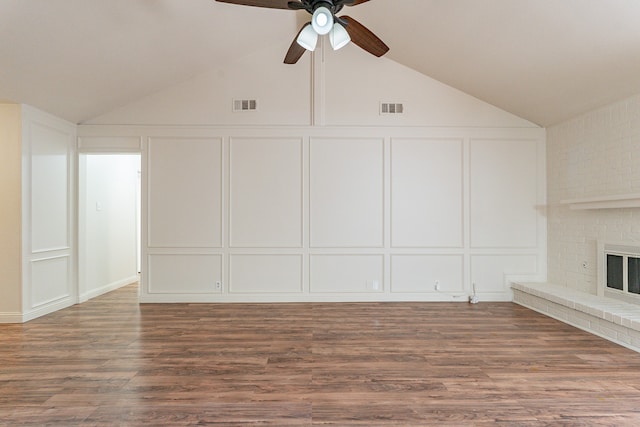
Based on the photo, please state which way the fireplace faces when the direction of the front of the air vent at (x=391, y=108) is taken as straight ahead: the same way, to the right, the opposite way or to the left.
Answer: to the right

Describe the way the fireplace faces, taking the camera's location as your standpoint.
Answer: facing the viewer and to the left of the viewer

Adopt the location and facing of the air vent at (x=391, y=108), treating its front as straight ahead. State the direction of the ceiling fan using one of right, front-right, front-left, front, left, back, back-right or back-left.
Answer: front

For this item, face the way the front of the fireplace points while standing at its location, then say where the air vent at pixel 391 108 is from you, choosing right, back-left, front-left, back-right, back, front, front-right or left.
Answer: front-right

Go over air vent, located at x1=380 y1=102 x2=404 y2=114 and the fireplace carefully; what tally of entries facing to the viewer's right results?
0

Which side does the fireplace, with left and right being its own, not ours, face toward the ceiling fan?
front

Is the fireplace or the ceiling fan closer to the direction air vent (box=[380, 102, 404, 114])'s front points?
the ceiling fan

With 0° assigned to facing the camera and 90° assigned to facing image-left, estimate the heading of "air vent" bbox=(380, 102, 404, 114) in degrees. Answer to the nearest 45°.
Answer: approximately 0°

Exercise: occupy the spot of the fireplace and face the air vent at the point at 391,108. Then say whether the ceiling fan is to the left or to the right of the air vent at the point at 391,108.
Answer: left
